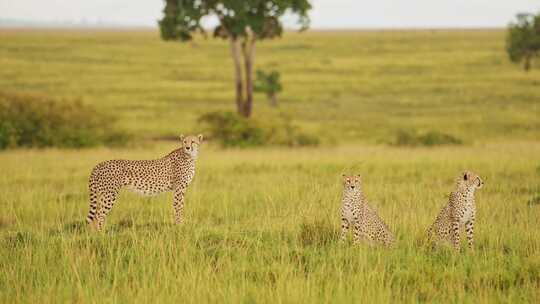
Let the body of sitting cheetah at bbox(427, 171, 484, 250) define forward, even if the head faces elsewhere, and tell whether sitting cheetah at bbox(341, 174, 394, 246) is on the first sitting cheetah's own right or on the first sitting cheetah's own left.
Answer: on the first sitting cheetah's own right

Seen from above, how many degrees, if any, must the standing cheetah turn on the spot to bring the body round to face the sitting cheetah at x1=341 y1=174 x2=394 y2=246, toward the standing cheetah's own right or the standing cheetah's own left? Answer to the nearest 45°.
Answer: approximately 45° to the standing cheetah's own right

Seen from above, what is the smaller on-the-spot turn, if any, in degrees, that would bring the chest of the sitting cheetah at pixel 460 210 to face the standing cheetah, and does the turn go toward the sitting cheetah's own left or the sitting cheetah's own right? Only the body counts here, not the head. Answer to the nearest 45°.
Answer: approximately 135° to the sitting cheetah's own right

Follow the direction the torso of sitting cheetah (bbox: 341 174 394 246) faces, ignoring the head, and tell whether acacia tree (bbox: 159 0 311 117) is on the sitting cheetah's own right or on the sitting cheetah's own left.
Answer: on the sitting cheetah's own right

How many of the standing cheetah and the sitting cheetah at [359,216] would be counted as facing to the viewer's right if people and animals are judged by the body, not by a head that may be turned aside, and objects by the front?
1

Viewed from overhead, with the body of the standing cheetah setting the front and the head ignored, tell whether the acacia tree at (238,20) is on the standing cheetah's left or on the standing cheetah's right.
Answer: on the standing cheetah's left

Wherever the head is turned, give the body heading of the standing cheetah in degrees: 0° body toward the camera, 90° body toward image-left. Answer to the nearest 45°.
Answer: approximately 270°

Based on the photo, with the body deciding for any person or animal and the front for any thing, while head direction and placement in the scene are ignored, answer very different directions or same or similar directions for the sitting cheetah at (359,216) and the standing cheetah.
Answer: very different directions

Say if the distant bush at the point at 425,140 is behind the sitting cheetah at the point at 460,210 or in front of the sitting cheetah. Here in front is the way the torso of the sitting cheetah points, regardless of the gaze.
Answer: behind
